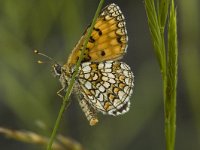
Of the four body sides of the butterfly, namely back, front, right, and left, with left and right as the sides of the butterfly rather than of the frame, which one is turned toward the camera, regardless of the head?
left
